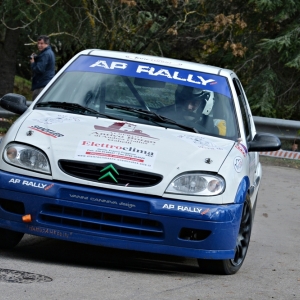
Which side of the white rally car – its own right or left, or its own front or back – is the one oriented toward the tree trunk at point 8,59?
back

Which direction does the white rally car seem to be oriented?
toward the camera
